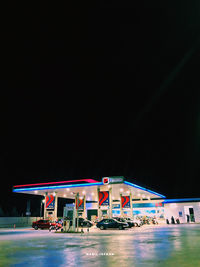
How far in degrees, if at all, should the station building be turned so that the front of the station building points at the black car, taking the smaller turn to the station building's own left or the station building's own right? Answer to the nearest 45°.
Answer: approximately 45° to the station building's own left

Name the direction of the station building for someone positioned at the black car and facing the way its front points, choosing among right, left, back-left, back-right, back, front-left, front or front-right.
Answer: left

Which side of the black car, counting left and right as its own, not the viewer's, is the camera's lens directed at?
right

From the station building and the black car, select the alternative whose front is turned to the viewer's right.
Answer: the black car

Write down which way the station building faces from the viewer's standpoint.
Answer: facing the viewer and to the left of the viewer

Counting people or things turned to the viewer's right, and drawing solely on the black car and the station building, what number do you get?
1
